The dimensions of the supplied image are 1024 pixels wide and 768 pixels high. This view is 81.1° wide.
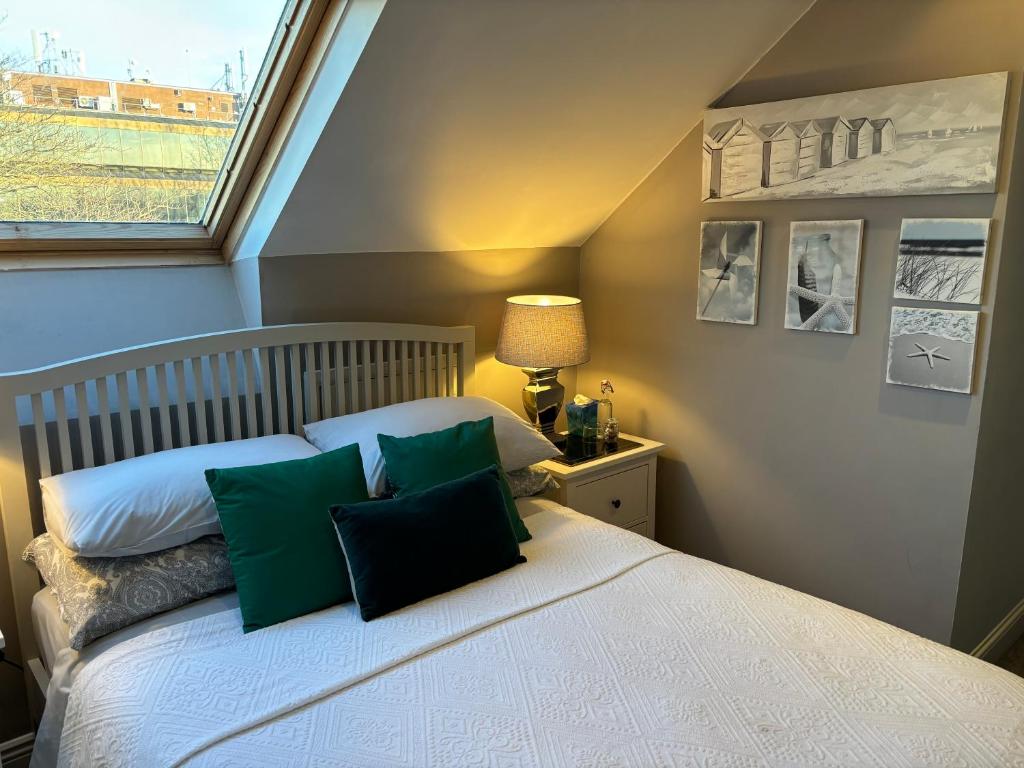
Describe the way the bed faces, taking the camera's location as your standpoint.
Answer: facing the viewer and to the right of the viewer

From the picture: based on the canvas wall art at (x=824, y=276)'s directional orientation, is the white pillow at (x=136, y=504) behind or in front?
in front

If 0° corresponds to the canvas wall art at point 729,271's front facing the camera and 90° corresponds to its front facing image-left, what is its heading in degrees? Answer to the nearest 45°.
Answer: approximately 45°

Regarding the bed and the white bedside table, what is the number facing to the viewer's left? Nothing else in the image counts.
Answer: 0

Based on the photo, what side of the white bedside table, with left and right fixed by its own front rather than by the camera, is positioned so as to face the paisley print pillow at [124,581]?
right

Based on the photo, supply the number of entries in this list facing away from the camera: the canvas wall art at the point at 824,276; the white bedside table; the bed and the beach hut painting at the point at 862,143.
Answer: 0

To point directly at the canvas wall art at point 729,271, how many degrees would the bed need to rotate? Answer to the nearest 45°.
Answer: approximately 90° to its left

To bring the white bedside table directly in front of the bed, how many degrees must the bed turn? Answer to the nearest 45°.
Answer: approximately 135° to its left

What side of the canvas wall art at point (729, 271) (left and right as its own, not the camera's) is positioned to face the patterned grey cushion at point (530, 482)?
front

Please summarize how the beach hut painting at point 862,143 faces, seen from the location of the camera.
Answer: facing the viewer and to the left of the viewer
